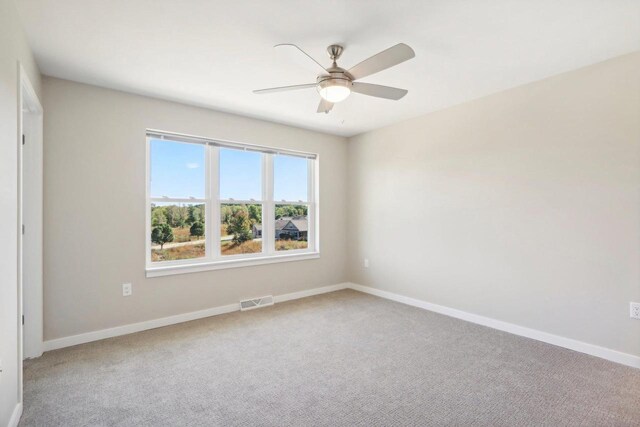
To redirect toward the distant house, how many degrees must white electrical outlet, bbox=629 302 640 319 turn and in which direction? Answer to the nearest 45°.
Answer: approximately 90° to its right

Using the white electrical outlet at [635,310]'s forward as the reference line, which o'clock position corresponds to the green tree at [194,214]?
The green tree is roughly at 2 o'clock from the white electrical outlet.

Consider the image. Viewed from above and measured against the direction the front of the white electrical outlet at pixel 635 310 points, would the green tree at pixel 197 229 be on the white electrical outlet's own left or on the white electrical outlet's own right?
on the white electrical outlet's own right

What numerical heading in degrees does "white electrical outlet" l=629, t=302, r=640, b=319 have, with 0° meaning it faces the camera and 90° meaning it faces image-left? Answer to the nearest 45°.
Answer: approximately 0°

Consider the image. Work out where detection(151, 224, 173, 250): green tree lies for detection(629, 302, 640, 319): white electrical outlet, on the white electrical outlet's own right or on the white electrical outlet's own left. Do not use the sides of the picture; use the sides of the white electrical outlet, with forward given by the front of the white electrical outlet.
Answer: on the white electrical outlet's own right

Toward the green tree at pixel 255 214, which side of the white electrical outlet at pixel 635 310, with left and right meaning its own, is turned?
right

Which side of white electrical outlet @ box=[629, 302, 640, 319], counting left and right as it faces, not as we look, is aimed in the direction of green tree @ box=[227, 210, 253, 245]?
right
